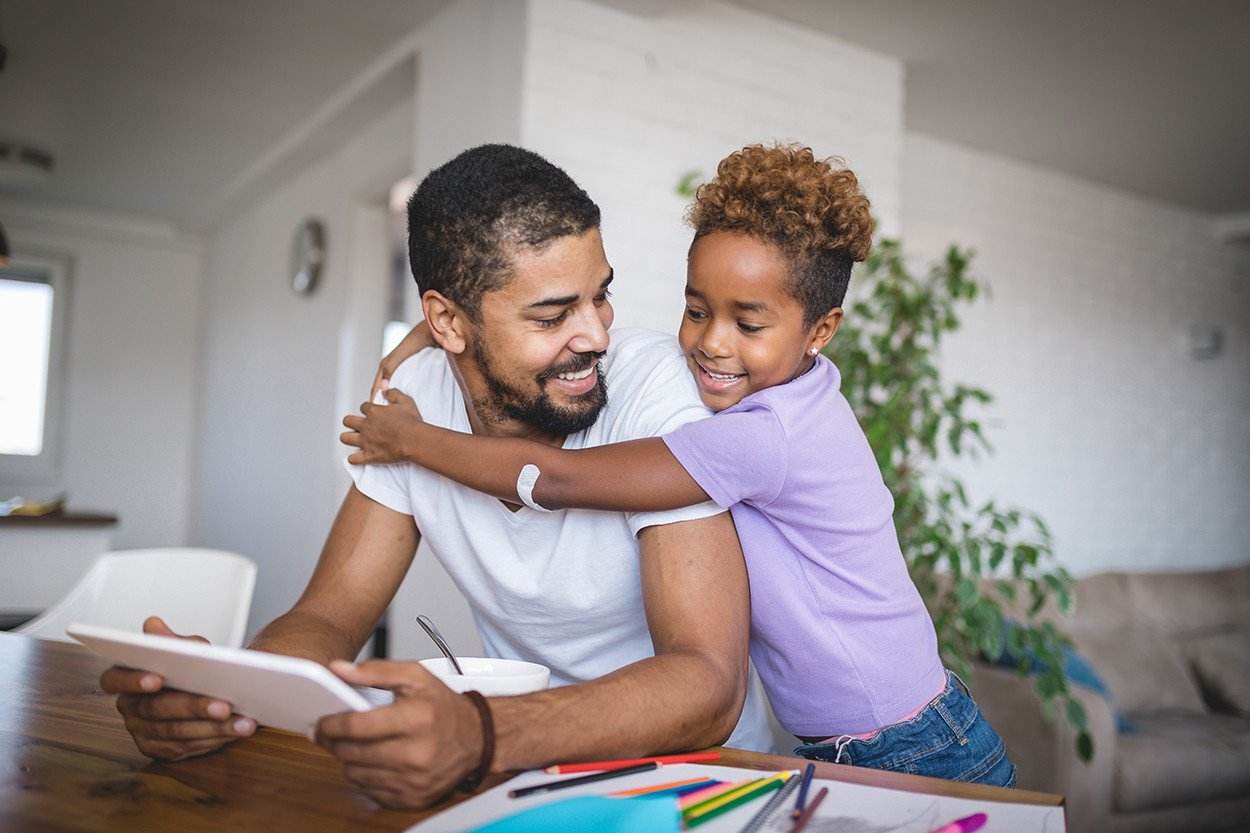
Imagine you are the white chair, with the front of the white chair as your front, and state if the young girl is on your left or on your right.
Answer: on your left

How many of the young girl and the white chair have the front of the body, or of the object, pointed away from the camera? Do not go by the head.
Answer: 0

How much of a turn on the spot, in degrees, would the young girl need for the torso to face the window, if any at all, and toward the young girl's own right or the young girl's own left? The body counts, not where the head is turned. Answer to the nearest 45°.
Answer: approximately 45° to the young girl's own right

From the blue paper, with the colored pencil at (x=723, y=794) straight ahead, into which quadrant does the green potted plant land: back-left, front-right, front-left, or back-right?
front-left

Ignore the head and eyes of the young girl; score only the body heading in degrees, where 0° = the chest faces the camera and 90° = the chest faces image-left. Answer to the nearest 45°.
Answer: approximately 90°

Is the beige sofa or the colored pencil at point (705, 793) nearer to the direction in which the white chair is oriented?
the colored pencil

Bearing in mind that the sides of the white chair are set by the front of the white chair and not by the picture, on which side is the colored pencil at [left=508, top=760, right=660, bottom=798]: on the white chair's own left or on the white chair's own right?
on the white chair's own left

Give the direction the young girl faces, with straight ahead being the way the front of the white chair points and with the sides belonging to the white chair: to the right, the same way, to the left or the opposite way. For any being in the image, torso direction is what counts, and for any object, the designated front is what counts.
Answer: to the right

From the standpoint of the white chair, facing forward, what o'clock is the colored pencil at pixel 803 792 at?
The colored pencil is roughly at 10 o'clock from the white chair.

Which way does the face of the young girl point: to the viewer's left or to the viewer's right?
to the viewer's left

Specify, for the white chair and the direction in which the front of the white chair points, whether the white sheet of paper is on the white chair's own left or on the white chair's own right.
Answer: on the white chair's own left
